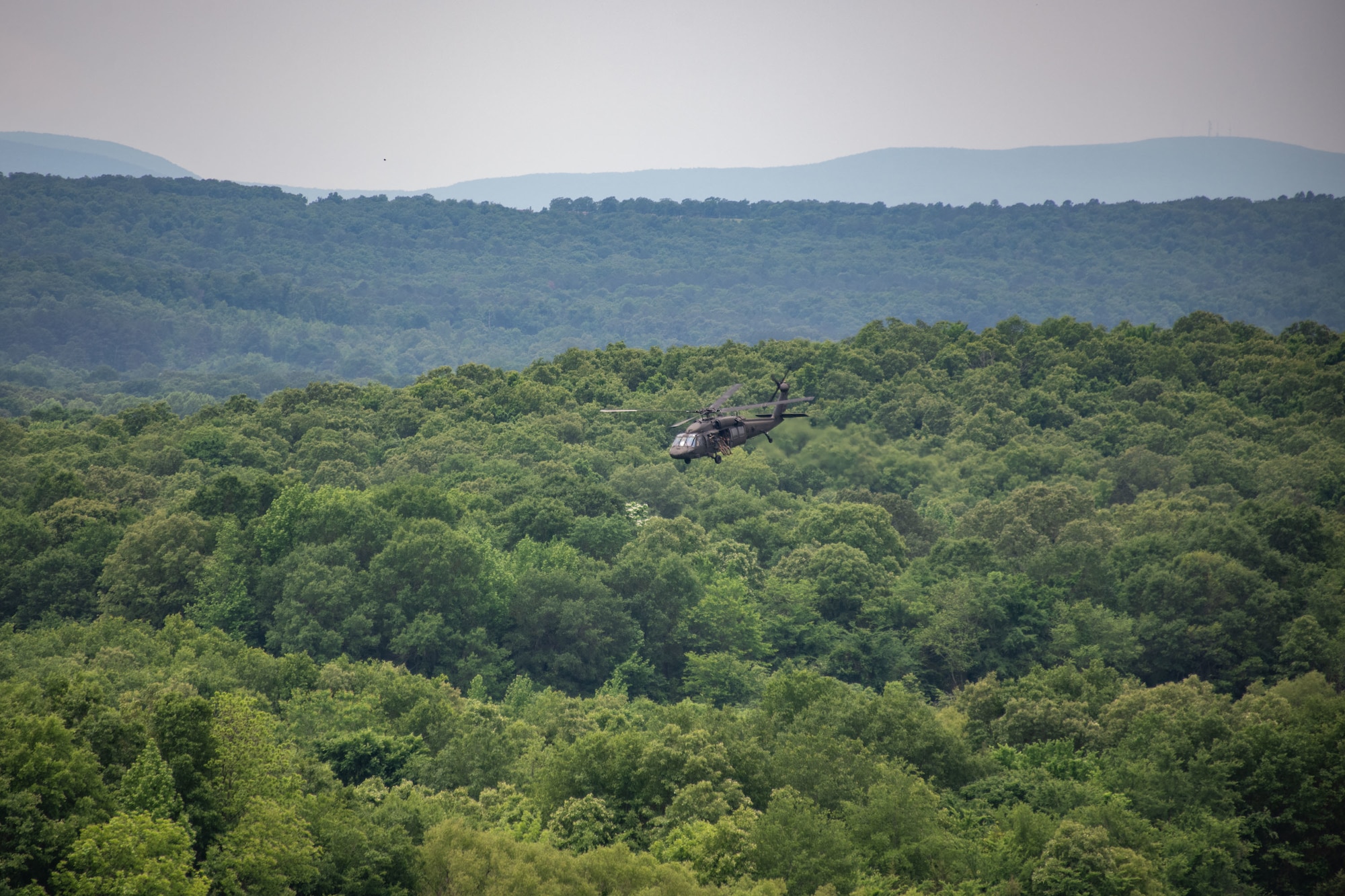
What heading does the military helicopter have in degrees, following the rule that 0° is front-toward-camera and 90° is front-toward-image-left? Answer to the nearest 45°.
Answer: approximately 45°

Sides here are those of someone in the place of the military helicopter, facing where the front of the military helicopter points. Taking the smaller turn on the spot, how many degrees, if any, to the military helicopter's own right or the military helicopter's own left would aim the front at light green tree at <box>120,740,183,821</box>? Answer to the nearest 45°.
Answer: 0° — it already faces it
